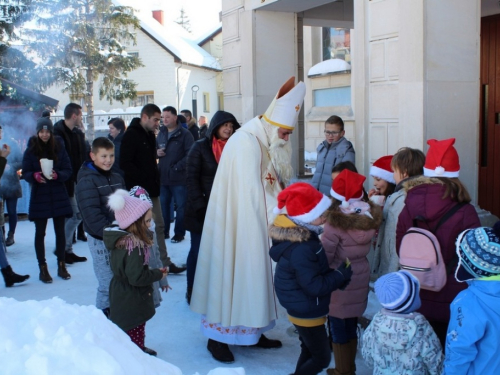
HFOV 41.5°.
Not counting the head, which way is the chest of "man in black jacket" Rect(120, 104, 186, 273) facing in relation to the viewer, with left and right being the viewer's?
facing to the right of the viewer

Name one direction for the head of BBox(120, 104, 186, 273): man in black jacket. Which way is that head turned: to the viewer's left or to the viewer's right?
to the viewer's right

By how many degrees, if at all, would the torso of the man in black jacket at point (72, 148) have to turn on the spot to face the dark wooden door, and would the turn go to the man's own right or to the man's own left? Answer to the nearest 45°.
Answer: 0° — they already face it

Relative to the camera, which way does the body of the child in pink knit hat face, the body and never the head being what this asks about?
to the viewer's right

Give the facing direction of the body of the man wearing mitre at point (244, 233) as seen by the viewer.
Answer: to the viewer's right

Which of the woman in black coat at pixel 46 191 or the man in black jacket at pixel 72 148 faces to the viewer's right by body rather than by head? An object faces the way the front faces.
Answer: the man in black jacket
